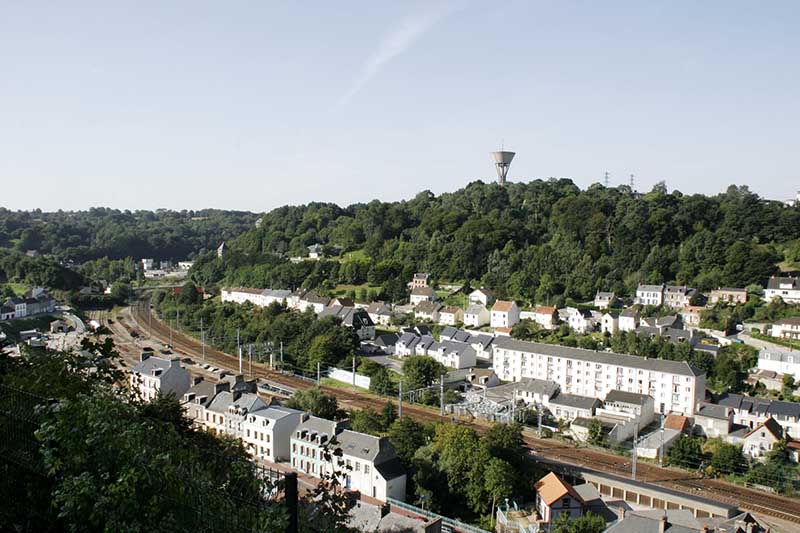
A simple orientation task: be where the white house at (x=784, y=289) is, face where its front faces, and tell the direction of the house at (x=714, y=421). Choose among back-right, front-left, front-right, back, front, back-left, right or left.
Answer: front

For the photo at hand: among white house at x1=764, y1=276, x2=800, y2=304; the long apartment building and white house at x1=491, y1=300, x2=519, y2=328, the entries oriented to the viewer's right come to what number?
0

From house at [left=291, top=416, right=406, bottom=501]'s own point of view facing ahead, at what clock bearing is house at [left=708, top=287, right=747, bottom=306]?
house at [left=708, top=287, right=747, bottom=306] is roughly at 6 o'clock from house at [left=291, top=416, right=406, bottom=501].

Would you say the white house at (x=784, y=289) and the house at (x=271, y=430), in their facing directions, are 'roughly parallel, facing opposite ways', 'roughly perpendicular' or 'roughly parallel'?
roughly parallel

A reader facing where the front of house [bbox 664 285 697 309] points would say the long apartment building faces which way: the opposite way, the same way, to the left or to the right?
the same way

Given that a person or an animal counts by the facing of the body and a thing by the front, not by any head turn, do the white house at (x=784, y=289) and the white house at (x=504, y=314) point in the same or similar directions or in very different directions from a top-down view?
same or similar directions

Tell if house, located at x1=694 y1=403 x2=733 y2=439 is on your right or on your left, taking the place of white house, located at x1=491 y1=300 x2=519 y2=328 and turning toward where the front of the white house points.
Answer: on your left

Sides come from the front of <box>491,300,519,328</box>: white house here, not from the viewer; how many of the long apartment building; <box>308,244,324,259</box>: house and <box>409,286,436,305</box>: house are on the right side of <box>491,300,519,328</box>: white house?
2

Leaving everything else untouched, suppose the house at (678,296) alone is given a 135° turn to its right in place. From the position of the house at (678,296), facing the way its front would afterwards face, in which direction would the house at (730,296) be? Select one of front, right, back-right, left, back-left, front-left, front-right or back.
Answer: right

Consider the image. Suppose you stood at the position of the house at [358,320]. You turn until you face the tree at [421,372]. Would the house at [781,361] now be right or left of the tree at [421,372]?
left

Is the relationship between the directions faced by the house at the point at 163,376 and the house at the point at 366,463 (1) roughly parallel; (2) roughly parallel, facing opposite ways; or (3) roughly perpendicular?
roughly parallel

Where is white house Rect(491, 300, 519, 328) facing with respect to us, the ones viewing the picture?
facing the viewer and to the left of the viewer

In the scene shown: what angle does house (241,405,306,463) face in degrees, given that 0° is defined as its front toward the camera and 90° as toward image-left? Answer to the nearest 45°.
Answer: approximately 45°

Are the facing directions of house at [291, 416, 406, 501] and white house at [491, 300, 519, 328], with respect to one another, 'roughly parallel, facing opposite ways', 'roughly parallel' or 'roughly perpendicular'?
roughly parallel

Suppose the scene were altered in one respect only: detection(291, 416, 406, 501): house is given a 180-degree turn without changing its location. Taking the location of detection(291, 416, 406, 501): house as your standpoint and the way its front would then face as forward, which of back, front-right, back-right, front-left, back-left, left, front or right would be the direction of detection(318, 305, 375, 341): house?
front-left

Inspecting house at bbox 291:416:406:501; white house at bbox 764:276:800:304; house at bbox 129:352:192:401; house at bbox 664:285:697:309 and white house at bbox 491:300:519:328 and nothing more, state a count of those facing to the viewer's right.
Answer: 0

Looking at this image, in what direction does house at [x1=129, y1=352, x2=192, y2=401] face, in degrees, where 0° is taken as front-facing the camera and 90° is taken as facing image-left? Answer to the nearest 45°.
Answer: approximately 45°

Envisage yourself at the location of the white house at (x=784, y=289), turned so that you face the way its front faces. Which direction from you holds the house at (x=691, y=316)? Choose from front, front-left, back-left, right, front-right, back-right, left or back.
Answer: front-right

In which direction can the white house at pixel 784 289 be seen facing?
toward the camera
